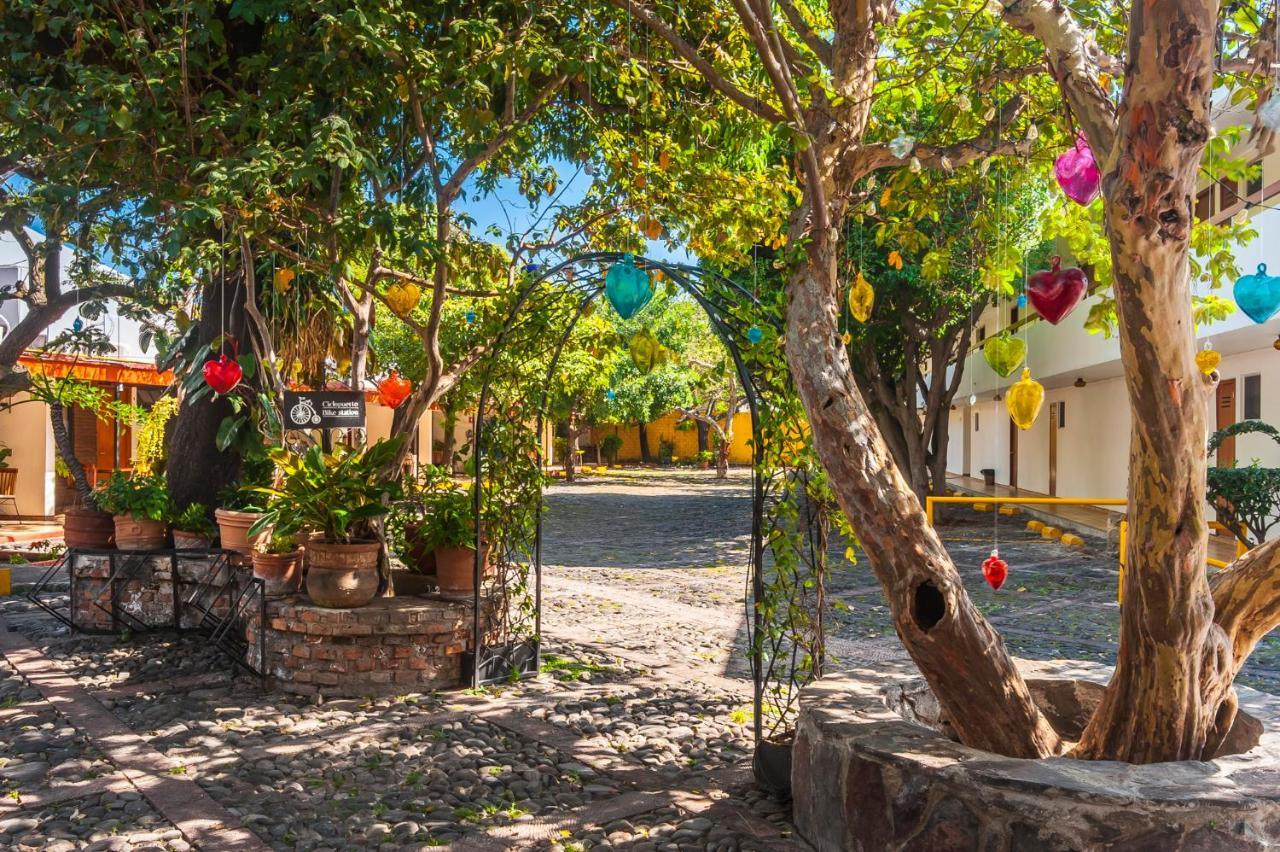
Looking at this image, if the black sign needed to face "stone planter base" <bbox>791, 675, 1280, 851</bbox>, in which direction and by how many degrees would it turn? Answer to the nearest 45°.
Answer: approximately 45° to its left

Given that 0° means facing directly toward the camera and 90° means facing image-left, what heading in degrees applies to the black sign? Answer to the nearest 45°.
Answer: approximately 0°

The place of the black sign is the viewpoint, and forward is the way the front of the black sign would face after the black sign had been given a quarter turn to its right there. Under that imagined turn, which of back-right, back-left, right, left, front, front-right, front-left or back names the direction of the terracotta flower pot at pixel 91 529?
front-right

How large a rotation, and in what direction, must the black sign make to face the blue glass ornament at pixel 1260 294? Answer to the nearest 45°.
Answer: approximately 45° to its left

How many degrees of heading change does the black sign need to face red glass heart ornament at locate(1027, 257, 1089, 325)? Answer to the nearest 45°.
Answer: approximately 45° to its left
